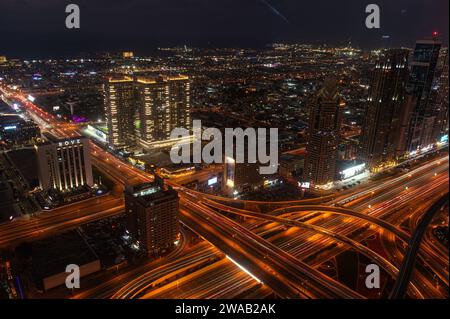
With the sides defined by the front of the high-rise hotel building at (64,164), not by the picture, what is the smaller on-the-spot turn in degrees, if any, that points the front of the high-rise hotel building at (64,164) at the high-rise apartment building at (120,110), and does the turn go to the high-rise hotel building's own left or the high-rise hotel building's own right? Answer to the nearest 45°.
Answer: approximately 90° to the high-rise hotel building's own left

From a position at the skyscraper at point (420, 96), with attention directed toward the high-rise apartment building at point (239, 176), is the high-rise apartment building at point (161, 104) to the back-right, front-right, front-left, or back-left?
front-right

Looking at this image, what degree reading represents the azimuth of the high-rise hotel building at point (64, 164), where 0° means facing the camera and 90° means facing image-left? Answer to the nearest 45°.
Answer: approximately 315°

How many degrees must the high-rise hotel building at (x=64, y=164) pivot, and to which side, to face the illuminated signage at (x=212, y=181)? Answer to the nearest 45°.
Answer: approximately 45° to its left

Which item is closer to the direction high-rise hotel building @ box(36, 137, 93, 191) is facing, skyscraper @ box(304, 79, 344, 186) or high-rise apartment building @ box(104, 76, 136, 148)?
the skyscraper

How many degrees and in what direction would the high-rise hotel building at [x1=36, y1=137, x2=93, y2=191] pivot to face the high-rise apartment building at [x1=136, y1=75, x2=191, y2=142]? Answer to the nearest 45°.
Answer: approximately 90° to its left

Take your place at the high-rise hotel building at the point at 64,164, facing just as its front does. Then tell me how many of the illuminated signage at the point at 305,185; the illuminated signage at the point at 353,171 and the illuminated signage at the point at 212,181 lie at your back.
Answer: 0

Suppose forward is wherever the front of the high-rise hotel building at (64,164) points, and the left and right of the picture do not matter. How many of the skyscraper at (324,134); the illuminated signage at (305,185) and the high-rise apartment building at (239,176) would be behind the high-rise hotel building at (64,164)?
0

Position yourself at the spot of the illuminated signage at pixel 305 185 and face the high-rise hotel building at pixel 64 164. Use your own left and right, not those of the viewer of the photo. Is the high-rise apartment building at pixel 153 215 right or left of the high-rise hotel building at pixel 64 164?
left

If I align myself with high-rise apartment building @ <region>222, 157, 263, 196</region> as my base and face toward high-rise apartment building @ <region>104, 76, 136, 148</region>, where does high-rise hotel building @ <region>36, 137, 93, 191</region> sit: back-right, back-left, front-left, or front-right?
front-left
